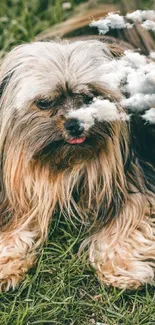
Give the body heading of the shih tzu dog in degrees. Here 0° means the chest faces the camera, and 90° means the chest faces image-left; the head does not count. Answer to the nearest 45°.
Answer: approximately 0°
